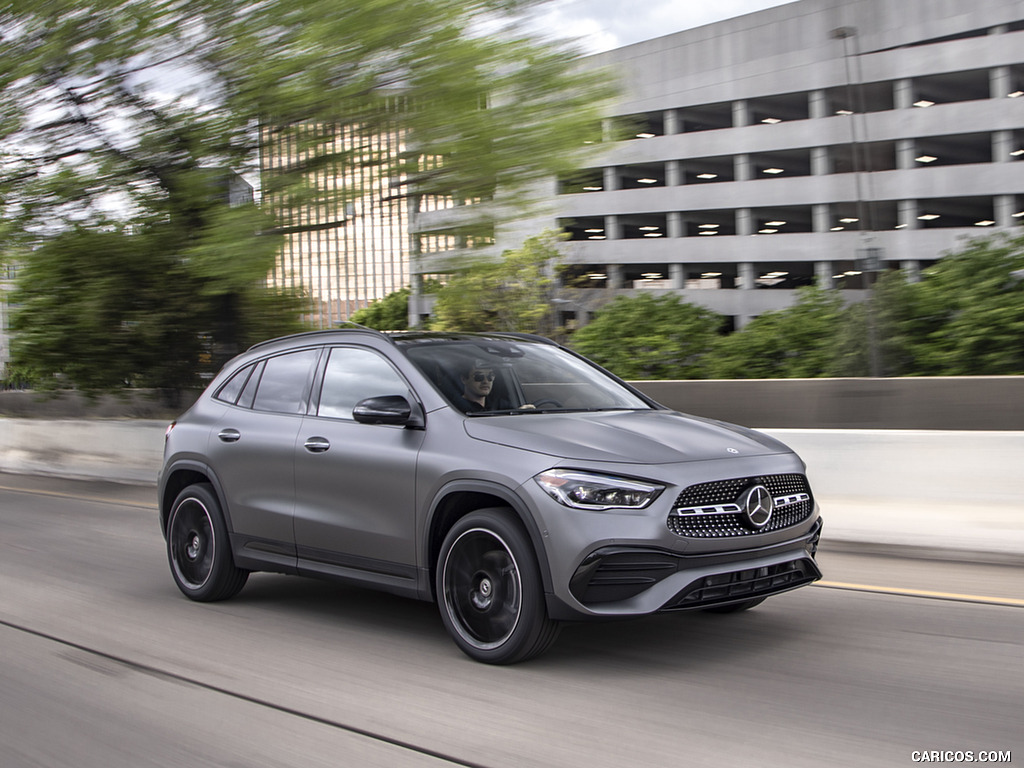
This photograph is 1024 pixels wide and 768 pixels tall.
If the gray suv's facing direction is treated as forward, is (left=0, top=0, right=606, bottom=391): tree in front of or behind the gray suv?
behind

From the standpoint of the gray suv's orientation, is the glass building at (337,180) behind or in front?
behind

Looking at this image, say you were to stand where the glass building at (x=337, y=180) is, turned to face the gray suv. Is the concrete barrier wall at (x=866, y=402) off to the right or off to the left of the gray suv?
left

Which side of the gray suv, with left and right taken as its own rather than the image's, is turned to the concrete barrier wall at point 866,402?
left

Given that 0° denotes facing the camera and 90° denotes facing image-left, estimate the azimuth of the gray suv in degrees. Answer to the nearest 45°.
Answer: approximately 315°
